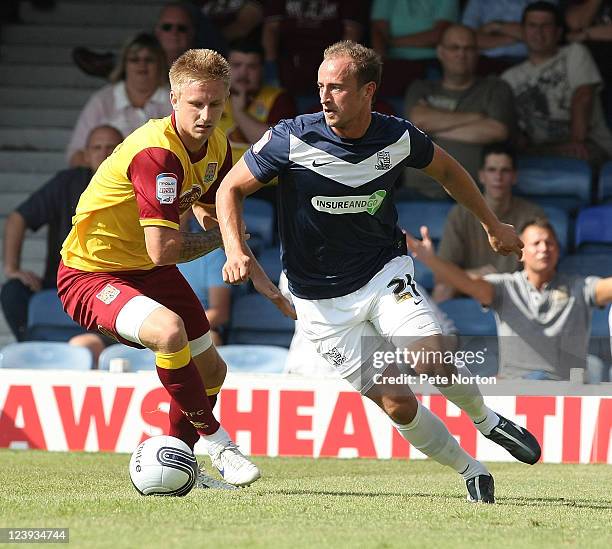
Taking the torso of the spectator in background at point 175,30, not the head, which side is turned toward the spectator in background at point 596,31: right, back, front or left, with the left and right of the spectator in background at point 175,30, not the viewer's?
left

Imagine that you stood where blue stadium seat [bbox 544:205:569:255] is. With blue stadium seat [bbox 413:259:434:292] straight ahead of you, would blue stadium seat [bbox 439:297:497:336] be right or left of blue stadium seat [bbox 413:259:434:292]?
left

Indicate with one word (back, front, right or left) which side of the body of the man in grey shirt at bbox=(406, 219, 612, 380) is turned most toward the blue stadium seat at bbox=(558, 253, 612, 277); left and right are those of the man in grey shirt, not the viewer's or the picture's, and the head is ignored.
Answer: back

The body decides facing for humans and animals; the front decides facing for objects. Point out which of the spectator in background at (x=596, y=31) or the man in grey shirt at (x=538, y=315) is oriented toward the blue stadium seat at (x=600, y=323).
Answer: the spectator in background

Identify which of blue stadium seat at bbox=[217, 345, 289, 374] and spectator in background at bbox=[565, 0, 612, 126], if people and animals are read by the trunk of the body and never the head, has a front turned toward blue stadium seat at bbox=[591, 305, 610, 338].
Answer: the spectator in background

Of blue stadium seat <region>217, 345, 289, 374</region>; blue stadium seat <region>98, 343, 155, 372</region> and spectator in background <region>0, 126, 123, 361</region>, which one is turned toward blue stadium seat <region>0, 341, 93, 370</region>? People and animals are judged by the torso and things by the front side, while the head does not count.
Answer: the spectator in background

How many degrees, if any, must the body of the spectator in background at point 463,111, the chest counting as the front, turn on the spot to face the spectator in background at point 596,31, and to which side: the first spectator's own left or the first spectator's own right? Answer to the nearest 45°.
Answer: approximately 135° to the first spectator's own left

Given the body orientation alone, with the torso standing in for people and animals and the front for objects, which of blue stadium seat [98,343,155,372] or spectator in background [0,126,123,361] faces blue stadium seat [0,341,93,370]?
the spectator in background

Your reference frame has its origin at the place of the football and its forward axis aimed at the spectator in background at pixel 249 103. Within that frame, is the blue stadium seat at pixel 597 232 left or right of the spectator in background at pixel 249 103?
right

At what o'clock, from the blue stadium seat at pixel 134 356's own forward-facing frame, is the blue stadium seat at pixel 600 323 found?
the blue stadium seat at pixel 600 323 is roughly at 9 o'clock from the blue stadium seat at pixel 134 356.
